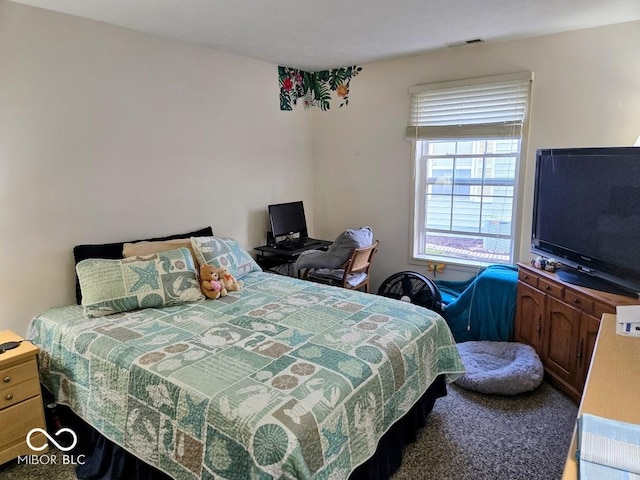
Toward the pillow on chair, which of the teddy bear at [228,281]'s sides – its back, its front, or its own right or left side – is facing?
left

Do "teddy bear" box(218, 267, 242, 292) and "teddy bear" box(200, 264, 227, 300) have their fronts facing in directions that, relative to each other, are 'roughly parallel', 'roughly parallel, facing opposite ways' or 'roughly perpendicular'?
roughly parallel

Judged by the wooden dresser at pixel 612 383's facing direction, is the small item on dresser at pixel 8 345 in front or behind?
in front

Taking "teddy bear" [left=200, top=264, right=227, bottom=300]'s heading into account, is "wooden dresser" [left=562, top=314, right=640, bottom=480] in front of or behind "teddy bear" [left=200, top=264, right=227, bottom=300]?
in front

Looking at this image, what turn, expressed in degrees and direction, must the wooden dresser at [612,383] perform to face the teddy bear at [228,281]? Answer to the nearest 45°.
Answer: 0° — it already faces it

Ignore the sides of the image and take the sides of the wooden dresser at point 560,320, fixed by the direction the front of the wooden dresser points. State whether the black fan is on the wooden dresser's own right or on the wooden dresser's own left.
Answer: on the wooden dresser's own right

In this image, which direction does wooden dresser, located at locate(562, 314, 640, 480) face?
to the viewer's left

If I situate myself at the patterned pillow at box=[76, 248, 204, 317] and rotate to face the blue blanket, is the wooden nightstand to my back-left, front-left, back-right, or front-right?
back-right

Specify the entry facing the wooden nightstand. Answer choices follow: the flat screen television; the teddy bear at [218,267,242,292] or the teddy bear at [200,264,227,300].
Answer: the flat screen television

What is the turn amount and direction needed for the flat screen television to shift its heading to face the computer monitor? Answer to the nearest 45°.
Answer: approximately 45° to its right

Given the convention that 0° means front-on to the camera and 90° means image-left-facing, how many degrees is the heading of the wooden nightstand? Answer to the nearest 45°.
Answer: approximately 315°

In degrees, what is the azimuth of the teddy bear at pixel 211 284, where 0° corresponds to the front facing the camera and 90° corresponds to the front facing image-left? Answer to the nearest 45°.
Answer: approximately 315°

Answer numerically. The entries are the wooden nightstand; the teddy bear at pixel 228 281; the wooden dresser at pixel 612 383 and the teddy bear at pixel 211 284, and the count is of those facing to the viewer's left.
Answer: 1

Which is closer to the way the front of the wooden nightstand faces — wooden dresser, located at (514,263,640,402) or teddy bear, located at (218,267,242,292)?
the wooden dresser

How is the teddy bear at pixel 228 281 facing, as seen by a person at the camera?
facing the viewer and to the right of the viewer

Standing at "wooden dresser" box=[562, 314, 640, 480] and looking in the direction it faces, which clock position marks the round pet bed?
The round pet bed is roughly at 2 o'clock from the wooden dresser.

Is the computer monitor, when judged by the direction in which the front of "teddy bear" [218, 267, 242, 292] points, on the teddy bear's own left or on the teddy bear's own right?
on the teddy bear's own left

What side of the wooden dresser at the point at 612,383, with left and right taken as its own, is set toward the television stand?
right
